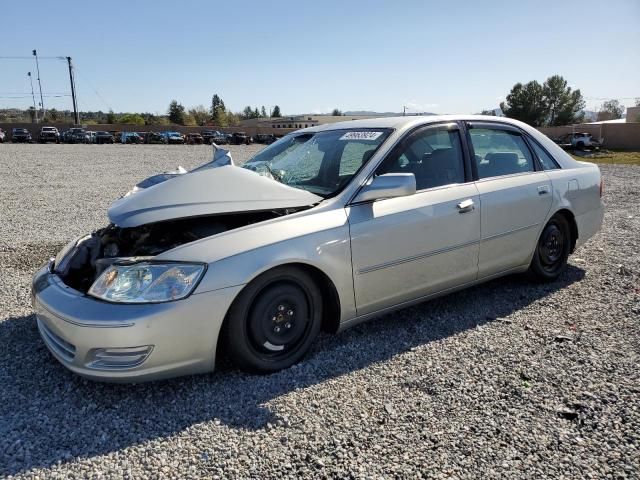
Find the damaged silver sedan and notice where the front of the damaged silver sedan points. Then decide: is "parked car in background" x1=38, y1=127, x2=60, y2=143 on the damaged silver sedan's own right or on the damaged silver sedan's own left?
on the damaged silver sedan's own right

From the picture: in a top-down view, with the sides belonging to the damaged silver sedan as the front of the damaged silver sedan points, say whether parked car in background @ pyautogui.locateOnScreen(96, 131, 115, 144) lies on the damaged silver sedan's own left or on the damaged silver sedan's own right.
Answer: on the damaged silver sedan's own right

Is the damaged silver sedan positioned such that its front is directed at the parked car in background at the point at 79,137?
no

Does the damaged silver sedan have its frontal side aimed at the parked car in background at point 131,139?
no

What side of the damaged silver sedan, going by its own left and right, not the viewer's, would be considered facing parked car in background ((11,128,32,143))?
right

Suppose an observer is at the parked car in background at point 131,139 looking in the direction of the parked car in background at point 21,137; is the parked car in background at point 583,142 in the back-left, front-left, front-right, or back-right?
back-left
